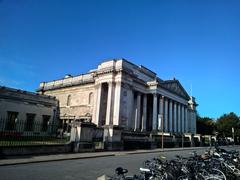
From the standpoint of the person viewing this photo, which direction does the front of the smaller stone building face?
facing the viewer and to the right of the viewer
